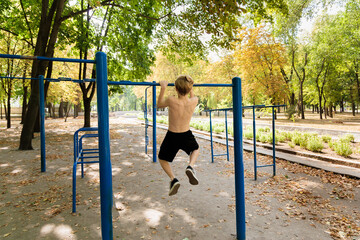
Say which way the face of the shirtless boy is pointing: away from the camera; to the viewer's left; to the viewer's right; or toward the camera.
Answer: away from the camera

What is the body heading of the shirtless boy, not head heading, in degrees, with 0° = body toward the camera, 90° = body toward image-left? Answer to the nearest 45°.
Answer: approximately 180°

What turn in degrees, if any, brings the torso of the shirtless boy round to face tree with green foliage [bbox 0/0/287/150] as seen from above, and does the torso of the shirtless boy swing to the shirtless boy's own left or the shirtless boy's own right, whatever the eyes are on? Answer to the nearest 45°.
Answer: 0° — they already face it
